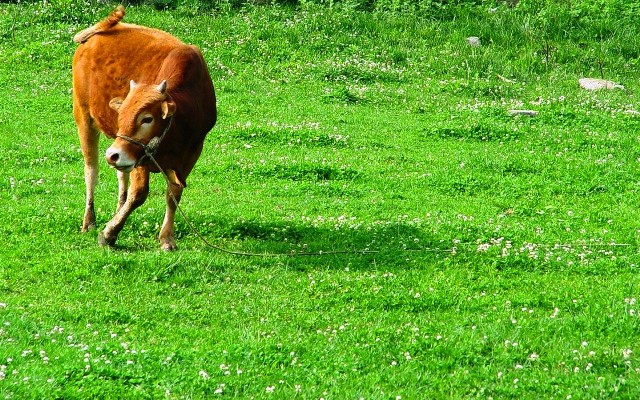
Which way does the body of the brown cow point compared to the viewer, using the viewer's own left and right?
facing the viewer and to the right of the viewer
